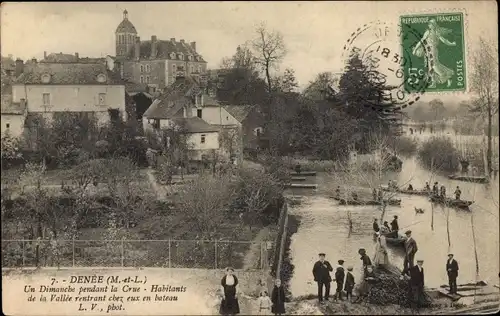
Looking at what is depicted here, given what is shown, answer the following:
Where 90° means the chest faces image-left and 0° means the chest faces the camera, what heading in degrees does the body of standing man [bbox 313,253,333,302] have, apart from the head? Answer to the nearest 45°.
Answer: approximately 0°

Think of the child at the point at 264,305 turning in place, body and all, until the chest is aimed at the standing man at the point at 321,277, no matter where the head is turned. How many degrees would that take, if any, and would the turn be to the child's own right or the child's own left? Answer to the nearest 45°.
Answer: approximately 90° to the child's own left

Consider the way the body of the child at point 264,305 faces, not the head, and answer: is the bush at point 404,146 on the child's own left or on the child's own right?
on the child's own left

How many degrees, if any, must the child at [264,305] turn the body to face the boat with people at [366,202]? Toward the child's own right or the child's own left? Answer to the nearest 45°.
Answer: approximately 135° to the child's own left

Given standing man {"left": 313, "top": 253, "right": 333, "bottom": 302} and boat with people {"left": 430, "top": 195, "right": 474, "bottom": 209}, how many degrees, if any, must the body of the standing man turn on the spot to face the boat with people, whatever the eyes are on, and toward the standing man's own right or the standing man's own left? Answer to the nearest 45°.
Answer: approximately 135° to the standing man's own left
